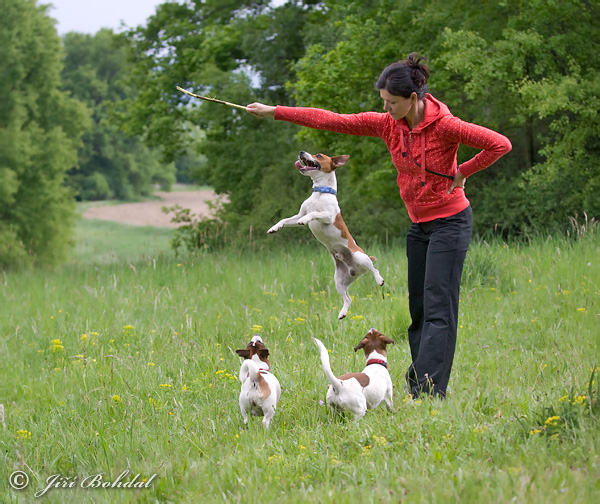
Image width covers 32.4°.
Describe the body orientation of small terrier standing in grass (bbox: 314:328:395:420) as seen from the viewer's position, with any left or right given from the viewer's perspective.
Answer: facing away from the viewer and to the right of the viewer

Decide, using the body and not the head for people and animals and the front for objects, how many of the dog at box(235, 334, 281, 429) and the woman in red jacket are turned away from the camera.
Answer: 1

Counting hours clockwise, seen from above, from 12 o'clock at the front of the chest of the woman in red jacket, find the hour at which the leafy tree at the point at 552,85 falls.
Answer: The leafy tree is roughly at 5 o'clock from the woman in red jacket.

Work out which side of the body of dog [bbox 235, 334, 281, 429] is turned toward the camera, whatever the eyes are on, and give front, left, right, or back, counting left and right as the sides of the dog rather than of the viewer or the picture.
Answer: back

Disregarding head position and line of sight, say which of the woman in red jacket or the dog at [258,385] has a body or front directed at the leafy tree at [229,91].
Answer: the dog

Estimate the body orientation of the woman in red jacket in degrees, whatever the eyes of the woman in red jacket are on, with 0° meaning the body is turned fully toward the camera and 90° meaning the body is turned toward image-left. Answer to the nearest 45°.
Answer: approximately 45°

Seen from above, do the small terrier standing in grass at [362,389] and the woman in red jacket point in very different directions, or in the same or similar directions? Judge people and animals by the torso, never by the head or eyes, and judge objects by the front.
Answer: very different directions

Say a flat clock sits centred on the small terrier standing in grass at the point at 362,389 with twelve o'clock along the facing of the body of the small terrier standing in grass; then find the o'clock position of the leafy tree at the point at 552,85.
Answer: The leafy tree is roughly at 11 o'clock from the small terrier standing in grass.
